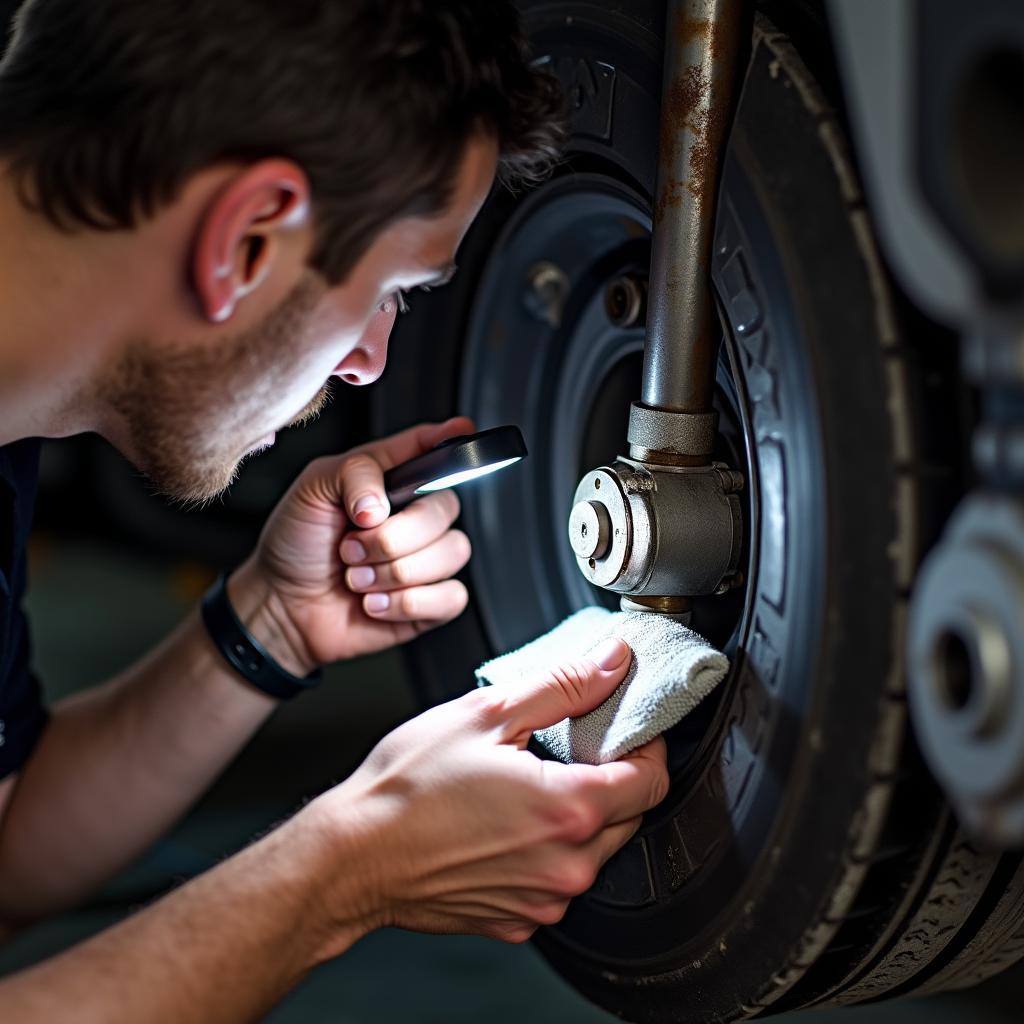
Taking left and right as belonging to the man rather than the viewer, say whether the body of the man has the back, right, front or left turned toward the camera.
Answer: right
